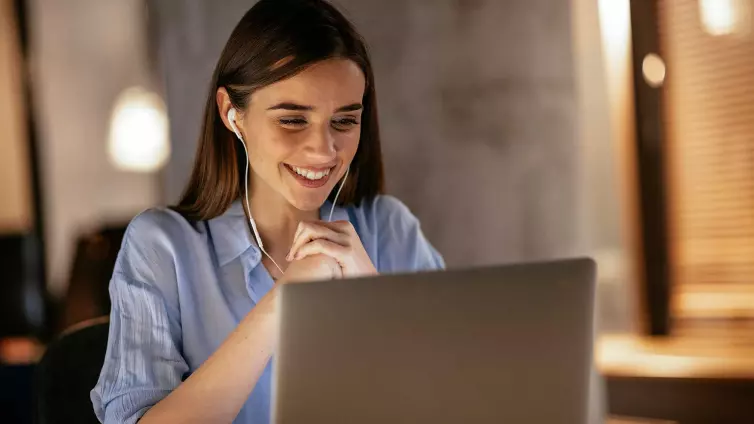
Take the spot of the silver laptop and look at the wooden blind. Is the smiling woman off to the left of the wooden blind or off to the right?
left

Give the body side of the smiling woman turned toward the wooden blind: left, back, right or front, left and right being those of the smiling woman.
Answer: left

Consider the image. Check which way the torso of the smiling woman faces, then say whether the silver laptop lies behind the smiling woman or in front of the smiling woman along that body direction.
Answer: in front

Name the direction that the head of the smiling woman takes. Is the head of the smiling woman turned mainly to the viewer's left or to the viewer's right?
to the viewer's right

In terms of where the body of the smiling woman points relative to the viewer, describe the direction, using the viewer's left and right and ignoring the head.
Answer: facing the viewer and to the right of the viewer
